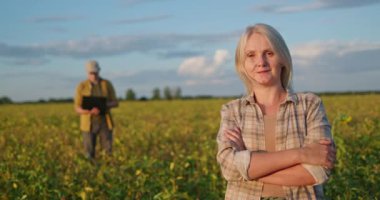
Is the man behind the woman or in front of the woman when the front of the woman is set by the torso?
behind

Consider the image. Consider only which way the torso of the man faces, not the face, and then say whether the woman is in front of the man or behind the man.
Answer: in front

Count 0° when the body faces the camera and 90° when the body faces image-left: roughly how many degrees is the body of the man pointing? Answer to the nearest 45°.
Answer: approximately 0°

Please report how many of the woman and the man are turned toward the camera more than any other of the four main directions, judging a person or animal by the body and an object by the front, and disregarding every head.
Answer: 2
